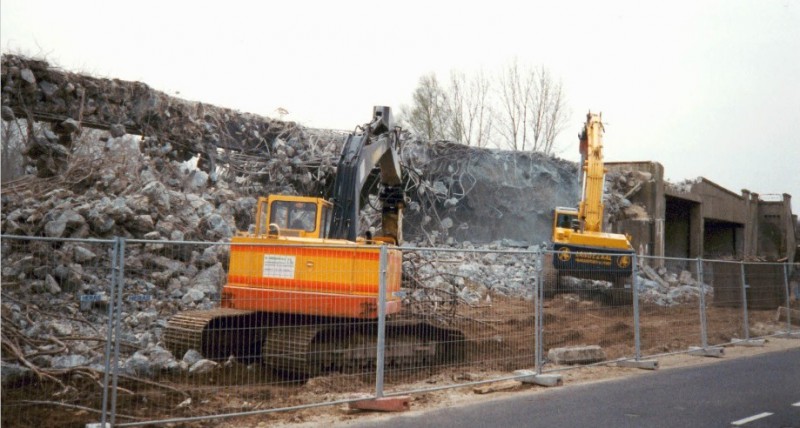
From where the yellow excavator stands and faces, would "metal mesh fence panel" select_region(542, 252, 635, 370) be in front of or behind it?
behind

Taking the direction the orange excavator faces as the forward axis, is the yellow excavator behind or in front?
in front

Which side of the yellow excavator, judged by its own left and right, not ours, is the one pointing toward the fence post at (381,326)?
back

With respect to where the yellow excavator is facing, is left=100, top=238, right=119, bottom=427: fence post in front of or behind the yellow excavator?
behind

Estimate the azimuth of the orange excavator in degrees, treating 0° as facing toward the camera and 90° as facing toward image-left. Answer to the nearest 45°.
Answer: approximately 225°

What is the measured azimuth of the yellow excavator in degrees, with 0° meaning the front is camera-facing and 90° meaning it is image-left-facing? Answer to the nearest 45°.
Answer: approximately 180°

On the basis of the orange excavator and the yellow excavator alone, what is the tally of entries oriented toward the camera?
0

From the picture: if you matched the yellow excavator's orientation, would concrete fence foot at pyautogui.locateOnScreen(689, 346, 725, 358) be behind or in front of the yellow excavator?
behind

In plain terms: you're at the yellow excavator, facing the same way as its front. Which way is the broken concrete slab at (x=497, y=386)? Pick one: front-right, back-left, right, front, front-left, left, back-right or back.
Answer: back

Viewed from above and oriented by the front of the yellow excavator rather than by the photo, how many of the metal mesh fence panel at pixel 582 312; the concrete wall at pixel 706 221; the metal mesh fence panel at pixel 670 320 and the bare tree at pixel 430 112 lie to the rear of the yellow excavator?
2

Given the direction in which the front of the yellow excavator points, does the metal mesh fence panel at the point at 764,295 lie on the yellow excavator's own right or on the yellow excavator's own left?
on the yellow excavator's own right

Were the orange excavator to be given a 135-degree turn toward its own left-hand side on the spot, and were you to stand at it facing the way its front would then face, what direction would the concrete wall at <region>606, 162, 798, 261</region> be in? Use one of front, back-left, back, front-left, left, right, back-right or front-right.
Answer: back-right

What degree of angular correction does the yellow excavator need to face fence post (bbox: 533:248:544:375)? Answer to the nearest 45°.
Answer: approximately 180°

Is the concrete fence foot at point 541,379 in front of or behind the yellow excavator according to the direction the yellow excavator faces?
behind

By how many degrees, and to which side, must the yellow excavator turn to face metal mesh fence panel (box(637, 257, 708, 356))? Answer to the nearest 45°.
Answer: approximately 180°
